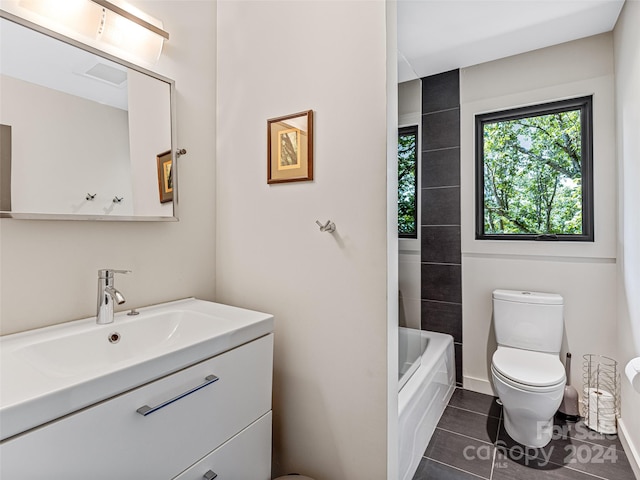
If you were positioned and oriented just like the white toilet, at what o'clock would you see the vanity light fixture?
The vanity light fixture is roughly at 1 o'clock from the white toilet.

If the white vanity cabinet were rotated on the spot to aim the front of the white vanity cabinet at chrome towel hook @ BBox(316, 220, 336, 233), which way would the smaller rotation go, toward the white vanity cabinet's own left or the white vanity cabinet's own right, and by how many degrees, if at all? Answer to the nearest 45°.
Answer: approximately 45° to the white vanity cabinet's own left

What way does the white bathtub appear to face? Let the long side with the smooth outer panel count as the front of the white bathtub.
to the viewer's right

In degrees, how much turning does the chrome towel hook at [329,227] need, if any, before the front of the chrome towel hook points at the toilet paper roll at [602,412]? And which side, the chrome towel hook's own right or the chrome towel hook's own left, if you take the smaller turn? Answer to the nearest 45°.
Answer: approximately 180°

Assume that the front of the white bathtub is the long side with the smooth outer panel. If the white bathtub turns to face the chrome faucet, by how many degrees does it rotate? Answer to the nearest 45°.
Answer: approximately 135° to its right

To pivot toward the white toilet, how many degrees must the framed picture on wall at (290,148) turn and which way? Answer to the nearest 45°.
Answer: approximately 135° to its left

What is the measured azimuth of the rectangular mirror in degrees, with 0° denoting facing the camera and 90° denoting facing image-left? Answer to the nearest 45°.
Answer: approximately 315°

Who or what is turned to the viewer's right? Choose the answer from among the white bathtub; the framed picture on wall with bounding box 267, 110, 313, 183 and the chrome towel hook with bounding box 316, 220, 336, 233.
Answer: the white bathtub

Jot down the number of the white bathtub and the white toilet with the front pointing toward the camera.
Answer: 1

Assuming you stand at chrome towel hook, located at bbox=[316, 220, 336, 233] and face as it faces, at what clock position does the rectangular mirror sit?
The rectangular mirror is roughly at 1 o'clock from the chrome towel hook.

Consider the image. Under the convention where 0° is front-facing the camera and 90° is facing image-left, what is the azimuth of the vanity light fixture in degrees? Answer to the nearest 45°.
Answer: approximately 315°
